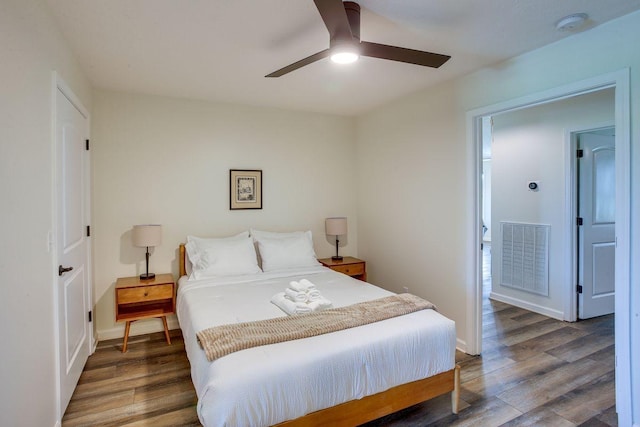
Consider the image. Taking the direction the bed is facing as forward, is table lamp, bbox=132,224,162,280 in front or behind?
behind

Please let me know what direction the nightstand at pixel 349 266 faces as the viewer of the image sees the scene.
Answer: facing the viewer and to the right of the viewer

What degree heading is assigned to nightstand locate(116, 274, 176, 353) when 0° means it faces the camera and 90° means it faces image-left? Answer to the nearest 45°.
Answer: approximately 0°

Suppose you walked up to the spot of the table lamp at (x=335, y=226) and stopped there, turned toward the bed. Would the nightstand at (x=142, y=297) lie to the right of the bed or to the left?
right

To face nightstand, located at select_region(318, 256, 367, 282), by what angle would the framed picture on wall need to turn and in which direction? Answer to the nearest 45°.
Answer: approximately 90° to its left

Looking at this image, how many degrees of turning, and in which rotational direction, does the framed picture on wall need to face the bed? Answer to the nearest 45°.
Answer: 0° — it already faces it

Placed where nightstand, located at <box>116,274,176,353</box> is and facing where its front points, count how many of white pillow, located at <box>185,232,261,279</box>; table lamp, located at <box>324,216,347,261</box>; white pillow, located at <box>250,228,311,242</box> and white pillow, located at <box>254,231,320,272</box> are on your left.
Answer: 4

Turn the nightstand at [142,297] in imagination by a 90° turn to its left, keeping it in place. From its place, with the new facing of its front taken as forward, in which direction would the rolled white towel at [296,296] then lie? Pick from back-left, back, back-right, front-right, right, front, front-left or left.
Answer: front-right

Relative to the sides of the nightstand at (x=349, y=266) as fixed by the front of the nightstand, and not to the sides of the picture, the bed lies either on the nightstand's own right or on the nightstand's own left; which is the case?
on the nightstand's own right

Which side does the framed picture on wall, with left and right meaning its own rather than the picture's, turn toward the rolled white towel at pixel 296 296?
front

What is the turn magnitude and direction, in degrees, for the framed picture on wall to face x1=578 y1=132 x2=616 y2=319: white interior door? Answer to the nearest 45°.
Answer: approximately 90° to its left
